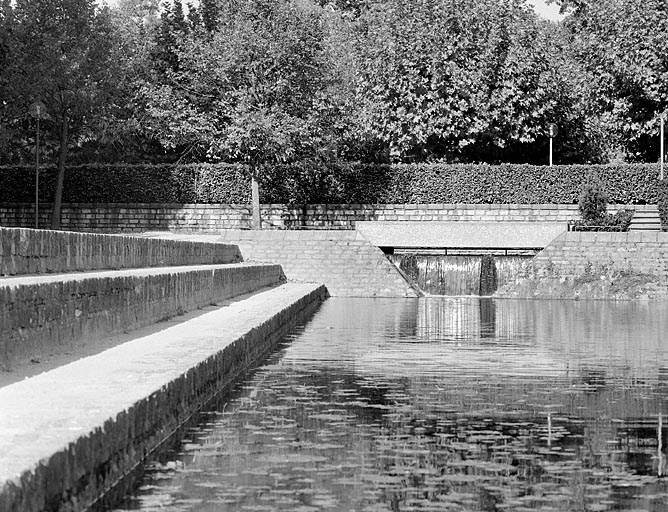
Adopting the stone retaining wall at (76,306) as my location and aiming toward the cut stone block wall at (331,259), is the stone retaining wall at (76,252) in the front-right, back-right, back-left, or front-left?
front-left

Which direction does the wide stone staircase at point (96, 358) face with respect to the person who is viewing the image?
facing the viewer and to the right of the viewer

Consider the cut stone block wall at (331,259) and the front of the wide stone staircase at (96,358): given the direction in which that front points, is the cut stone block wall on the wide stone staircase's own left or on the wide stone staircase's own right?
on the wide stone staircase's own left

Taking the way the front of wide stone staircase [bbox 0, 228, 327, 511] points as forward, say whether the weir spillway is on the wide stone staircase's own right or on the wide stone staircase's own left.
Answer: on the wide stone staircase's own left

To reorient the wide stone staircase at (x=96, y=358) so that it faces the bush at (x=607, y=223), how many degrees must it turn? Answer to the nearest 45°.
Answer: approximately 90° to its left

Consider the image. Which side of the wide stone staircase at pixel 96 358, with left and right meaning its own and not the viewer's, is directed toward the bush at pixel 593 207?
left
